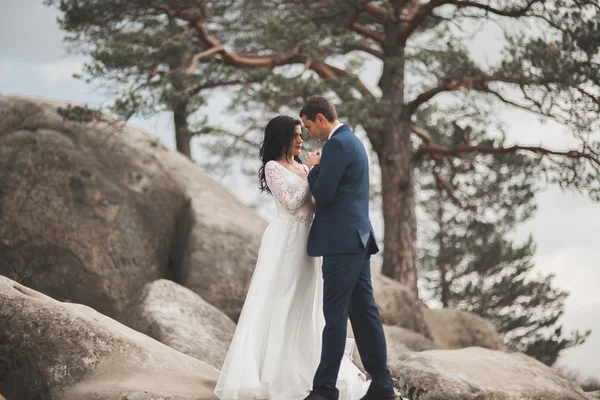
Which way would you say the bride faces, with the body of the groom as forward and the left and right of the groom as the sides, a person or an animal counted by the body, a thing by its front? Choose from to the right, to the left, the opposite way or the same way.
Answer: the opposite way

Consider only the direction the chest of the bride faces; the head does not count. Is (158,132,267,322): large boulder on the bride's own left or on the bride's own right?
on the bride's own left

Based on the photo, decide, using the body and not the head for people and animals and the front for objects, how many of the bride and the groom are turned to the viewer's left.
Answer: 1

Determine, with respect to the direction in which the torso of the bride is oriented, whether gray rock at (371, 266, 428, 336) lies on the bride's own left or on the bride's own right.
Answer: on the bride's own left

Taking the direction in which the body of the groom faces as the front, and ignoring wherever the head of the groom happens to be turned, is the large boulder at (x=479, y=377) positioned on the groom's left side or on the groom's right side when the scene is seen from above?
on the groom's right side

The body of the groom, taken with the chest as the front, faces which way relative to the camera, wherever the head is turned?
to the viewer's left

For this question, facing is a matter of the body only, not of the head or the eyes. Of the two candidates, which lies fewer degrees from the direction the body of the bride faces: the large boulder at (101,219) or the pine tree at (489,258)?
the pine tree

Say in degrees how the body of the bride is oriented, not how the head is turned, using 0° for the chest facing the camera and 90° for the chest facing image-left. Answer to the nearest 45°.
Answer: approximately 270°

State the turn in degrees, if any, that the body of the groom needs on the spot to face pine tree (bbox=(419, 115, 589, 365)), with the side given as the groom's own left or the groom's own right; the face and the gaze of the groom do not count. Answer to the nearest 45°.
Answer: approximately 90° to the groom's own right

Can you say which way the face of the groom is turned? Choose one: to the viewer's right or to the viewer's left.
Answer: to the viewer's left

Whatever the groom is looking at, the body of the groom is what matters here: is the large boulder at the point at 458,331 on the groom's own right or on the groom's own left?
on the groom's own right
